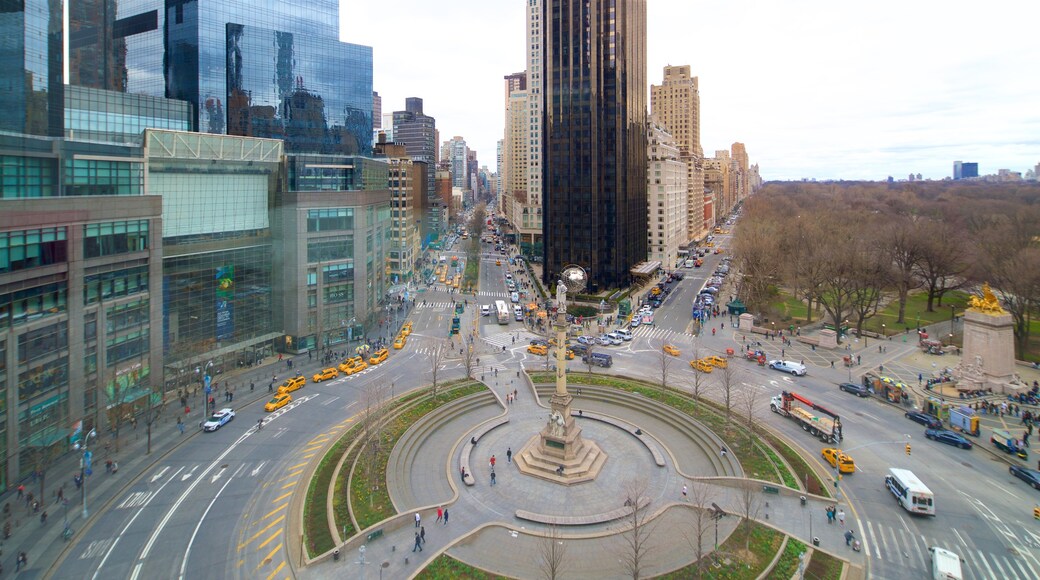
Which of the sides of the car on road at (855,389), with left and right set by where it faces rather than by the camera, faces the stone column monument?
left

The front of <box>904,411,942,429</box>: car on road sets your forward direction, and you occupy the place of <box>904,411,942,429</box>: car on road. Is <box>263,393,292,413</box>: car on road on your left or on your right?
on your left

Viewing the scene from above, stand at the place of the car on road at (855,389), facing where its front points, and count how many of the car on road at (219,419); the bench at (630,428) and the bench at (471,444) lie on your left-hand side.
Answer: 3

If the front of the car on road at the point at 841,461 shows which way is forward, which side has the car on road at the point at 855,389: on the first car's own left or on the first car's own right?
on the first car's own right

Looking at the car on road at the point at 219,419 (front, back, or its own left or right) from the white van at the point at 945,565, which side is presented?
left
